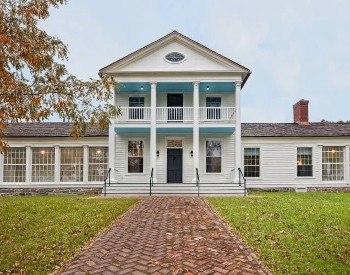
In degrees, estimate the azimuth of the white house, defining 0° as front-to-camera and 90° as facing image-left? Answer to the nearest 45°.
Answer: approximately 0°
